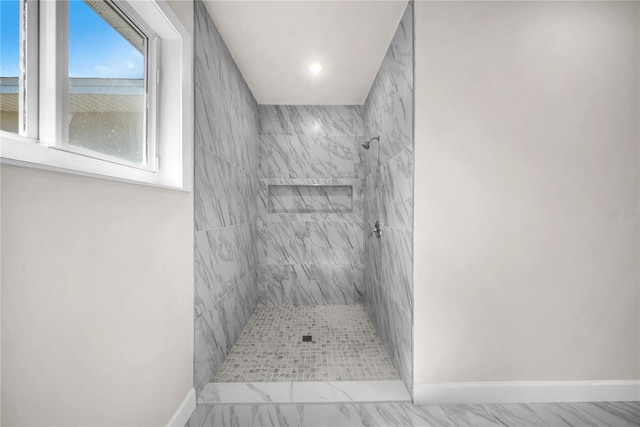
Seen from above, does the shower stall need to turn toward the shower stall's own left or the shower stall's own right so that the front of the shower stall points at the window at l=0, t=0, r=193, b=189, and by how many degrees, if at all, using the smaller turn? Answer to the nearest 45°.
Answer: approximately 45° to the shower stall's own right

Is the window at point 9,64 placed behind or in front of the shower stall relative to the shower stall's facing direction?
in front

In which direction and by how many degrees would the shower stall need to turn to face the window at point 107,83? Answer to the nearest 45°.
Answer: approximately 45° to its right

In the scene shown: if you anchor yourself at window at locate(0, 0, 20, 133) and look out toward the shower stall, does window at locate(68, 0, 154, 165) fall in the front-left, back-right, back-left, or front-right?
front-left

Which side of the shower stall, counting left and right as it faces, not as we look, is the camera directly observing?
front
